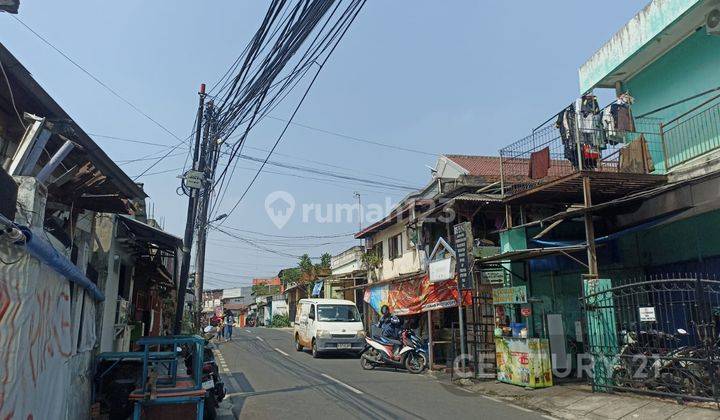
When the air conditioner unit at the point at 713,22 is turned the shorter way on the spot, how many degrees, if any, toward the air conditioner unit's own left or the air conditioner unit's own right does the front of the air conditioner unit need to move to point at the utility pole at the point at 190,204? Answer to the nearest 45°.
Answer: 0° — it already faces it

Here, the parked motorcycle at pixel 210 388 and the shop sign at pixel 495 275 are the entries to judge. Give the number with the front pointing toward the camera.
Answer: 1

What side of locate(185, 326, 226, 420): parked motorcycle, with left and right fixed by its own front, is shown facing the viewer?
back

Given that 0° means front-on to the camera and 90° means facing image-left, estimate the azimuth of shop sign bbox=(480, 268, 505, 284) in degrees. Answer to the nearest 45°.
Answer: approximately 0°

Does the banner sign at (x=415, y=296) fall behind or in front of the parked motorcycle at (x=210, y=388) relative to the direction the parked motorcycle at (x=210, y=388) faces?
in front

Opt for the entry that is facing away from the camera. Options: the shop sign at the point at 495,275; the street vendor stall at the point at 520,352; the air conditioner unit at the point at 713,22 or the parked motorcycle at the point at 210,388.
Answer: the parked motorcycle

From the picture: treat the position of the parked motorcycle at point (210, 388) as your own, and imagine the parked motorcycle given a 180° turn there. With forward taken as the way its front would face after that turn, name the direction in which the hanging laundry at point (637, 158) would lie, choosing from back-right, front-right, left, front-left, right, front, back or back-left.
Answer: left

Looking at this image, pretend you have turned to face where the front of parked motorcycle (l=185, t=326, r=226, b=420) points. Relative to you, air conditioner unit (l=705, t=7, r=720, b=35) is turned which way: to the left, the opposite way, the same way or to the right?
to the left

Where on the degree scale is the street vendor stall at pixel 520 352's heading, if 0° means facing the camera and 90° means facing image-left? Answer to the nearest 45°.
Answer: approximately 45°

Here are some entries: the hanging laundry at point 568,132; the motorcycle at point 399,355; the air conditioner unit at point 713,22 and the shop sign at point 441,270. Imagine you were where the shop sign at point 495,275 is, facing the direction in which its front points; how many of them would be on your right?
2
